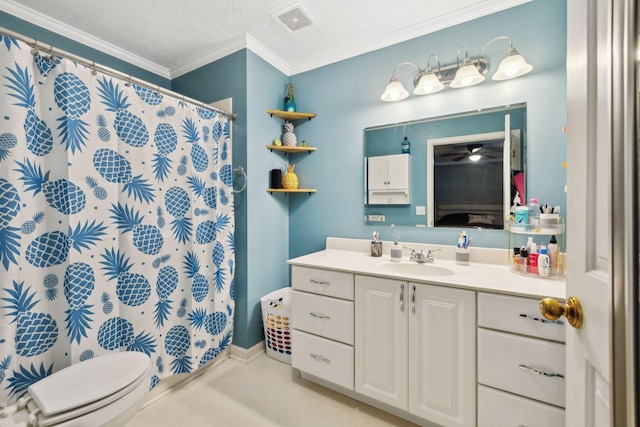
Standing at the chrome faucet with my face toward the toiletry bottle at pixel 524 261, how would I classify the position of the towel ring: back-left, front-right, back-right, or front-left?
back-right

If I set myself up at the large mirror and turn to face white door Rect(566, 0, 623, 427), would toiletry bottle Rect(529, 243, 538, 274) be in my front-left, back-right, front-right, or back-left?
front-left

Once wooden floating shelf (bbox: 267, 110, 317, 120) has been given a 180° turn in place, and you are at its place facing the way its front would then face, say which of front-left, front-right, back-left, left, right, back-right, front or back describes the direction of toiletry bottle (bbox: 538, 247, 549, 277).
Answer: back-right

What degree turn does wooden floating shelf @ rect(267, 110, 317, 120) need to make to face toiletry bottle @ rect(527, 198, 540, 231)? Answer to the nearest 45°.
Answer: approximately 45° to its left

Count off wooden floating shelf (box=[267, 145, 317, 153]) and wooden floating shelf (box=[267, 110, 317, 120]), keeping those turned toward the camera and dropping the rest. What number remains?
2

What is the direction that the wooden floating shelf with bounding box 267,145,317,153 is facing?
toward the camera

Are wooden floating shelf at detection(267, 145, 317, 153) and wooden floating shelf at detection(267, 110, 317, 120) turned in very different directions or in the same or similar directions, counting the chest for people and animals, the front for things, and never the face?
same or similar directions

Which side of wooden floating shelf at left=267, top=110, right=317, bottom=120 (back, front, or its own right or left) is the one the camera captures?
front

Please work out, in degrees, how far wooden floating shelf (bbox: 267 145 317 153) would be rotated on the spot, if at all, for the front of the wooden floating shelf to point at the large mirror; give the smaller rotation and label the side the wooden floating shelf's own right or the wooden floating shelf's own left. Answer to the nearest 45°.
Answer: approximately 45° to the wooden floating shelf's own left

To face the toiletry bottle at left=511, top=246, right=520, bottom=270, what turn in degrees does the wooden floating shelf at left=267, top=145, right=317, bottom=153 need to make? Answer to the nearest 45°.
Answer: approximately 45° to its left

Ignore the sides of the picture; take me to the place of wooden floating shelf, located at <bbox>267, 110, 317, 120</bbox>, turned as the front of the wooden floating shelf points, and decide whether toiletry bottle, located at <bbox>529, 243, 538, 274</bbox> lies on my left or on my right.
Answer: on my left

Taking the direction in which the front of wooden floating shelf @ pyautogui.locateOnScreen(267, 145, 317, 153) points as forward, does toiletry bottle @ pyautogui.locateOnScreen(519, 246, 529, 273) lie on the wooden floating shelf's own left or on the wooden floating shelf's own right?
on the wooden floating shelf's own left

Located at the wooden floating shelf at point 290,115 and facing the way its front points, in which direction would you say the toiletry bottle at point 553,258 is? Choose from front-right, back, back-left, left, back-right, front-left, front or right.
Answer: front-left
